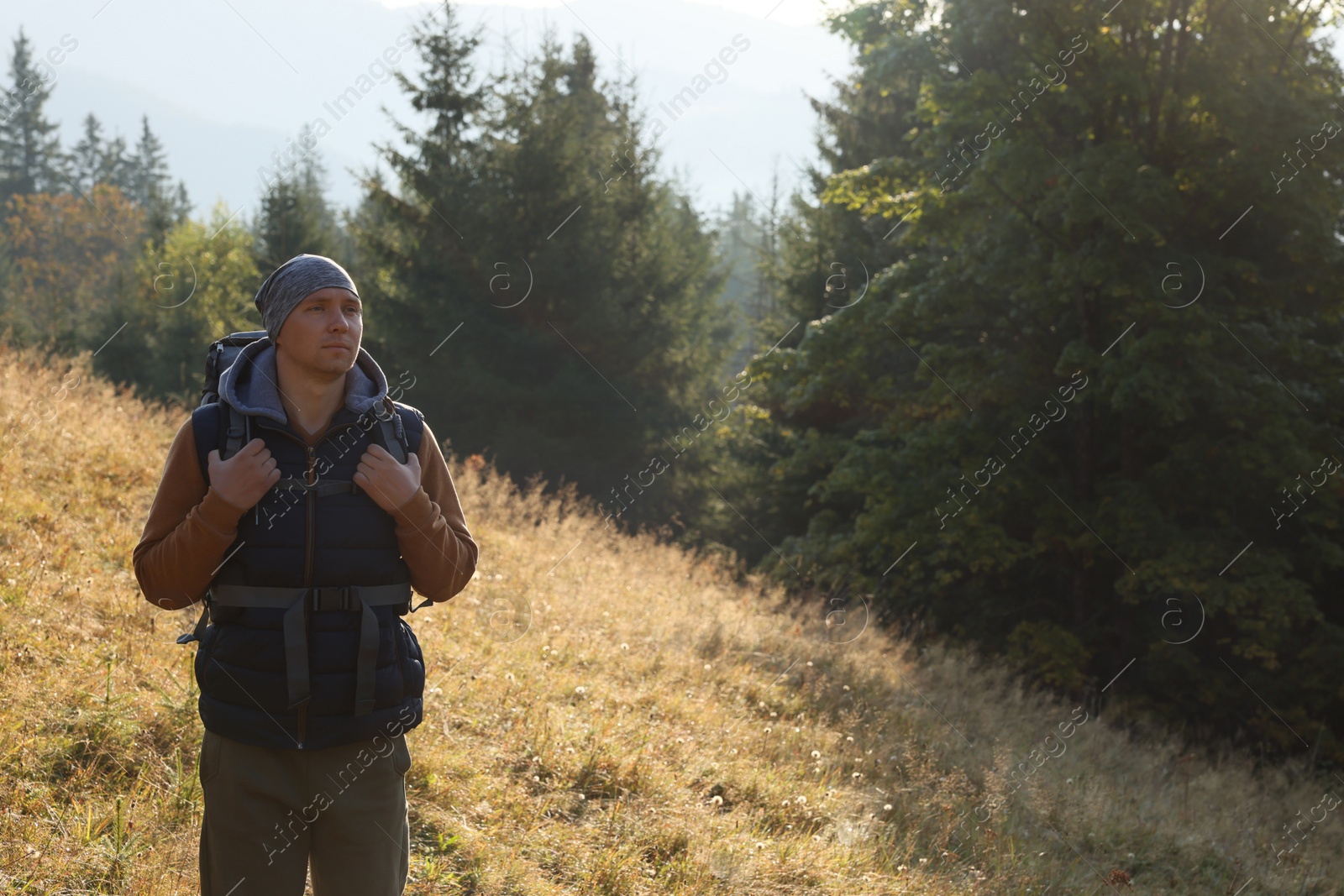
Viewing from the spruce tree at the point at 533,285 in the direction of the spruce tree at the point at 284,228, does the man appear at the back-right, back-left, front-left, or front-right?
back-left

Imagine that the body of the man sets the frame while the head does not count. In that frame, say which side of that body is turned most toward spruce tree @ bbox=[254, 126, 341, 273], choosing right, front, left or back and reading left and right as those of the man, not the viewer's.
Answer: back

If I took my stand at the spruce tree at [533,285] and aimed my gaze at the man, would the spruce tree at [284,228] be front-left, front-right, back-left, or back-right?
back-right

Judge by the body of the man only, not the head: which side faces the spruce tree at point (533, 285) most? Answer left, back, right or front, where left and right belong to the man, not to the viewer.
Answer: back

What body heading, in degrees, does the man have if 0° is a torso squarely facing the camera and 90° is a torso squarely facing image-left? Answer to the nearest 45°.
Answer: approximately 0°
